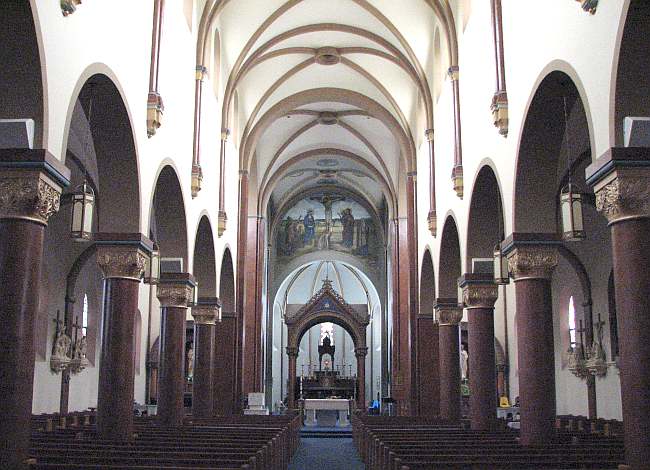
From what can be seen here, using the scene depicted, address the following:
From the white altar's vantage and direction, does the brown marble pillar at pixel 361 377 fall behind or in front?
behind

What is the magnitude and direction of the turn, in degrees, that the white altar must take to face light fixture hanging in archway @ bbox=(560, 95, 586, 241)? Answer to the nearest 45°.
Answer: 0° — it already faces it

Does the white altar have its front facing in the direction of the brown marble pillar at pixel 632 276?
yes

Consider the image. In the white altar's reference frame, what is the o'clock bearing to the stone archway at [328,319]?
The stone archway is roughly at 6 o'clock from the white altar.

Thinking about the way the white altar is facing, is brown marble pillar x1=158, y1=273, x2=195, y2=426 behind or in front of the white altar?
in front

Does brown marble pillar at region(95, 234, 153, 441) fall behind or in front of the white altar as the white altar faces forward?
in front

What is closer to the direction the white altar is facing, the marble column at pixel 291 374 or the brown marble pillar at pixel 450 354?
the brown marble pillar

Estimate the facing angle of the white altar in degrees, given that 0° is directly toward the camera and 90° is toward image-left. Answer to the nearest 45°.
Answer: approximately 0°

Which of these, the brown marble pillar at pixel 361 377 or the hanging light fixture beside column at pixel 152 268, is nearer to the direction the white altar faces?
the hanging light fixture beside column

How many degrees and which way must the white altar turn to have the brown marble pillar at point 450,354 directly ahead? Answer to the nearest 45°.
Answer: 0° — it already faces it
